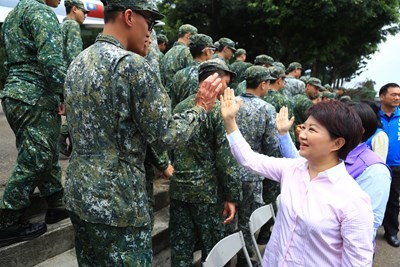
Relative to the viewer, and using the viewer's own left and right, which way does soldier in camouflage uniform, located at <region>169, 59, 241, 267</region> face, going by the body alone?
facing away from the viewer and to the right of the viewer

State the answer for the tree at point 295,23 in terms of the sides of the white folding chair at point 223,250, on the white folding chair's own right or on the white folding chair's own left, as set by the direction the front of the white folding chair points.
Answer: on the white folding chair's own left

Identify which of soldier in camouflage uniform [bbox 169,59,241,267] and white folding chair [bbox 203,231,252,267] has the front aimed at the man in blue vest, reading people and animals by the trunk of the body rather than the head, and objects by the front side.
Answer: the soldier in camouflage uniform

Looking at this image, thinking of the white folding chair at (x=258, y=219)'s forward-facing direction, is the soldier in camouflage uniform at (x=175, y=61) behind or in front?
behind

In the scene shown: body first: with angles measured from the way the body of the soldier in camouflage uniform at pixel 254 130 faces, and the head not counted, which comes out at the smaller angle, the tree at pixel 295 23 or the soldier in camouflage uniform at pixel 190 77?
the tree

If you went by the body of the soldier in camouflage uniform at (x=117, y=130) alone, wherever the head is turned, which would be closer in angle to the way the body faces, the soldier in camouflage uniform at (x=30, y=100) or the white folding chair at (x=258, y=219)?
the white folding chair

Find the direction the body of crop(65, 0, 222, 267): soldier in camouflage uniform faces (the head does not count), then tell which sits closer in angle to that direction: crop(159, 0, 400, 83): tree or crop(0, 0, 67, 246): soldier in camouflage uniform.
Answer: the tree

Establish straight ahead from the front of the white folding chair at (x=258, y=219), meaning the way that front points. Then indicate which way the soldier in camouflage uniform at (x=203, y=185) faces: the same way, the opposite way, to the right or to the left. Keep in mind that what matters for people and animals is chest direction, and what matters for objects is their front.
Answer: to the left

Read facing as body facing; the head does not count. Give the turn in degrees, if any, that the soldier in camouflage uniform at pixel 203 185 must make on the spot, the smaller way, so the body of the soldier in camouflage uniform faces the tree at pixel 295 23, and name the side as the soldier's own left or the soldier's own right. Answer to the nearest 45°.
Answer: approximately 45° to the soldier's own left
